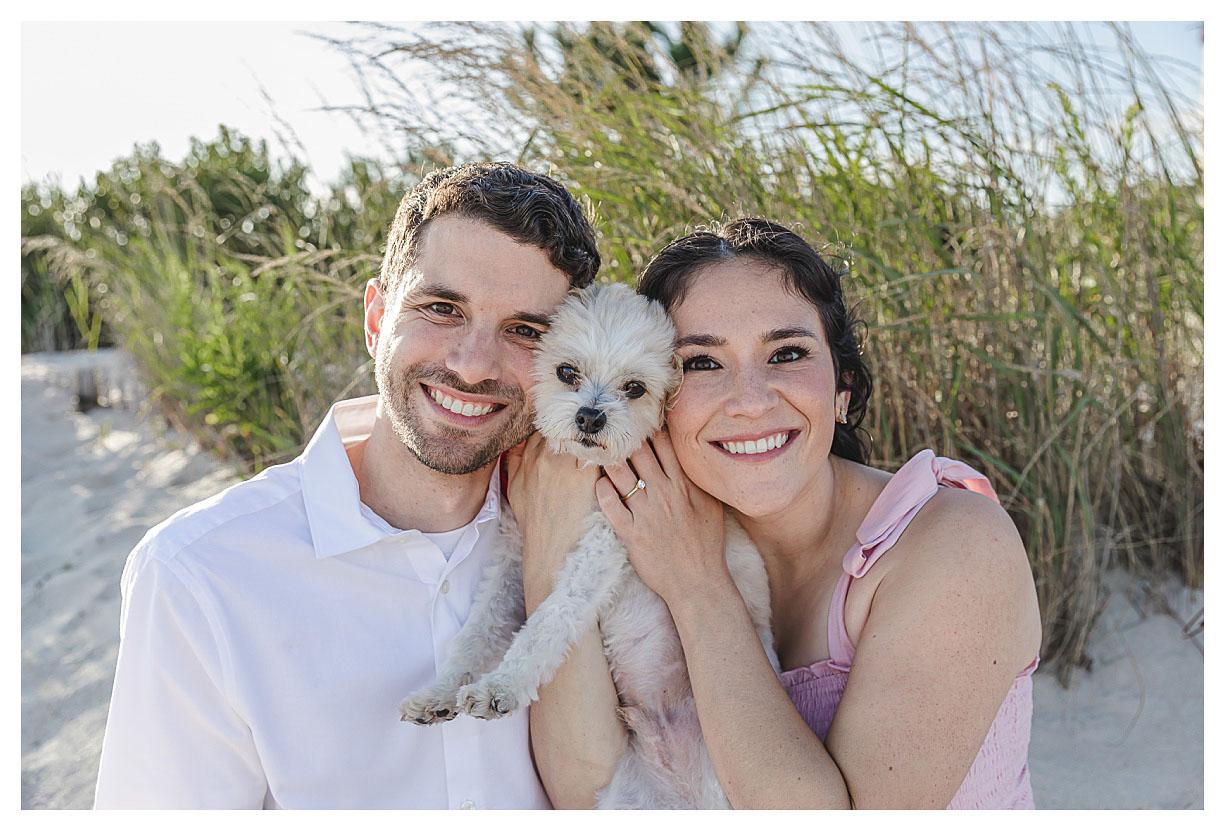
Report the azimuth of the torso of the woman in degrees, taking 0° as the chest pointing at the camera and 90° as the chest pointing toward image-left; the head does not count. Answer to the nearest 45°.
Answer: approximately 45°

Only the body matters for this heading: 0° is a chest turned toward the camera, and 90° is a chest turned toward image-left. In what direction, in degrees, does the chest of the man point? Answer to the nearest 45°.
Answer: approximately 315°

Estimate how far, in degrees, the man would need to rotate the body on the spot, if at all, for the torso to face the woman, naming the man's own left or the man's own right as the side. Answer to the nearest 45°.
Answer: approximately 45° to the man's own left

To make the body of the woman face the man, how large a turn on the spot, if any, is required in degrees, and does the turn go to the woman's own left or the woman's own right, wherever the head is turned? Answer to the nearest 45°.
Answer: approximately 45° to the woman's own right
